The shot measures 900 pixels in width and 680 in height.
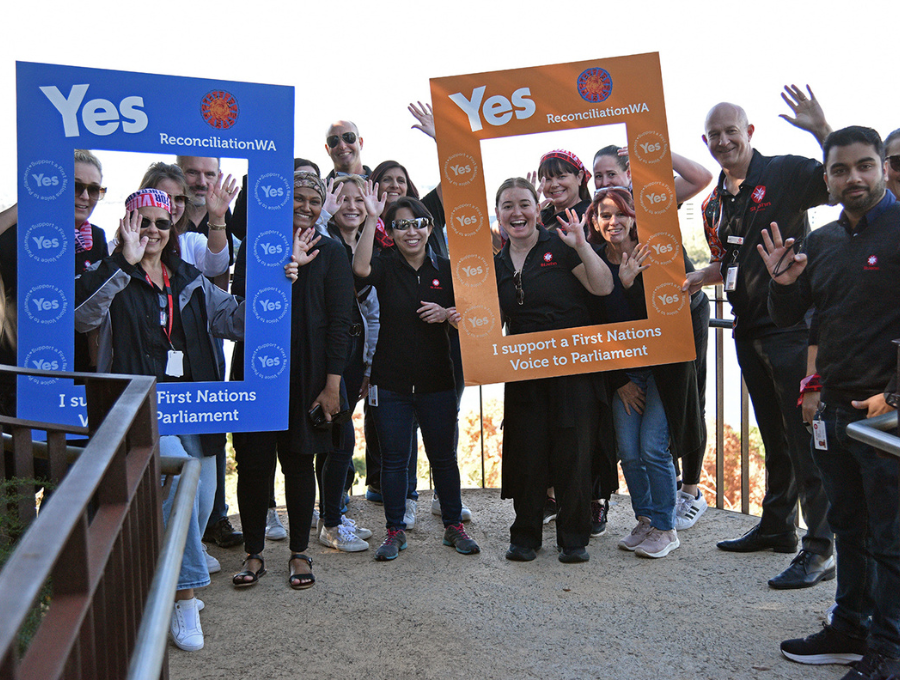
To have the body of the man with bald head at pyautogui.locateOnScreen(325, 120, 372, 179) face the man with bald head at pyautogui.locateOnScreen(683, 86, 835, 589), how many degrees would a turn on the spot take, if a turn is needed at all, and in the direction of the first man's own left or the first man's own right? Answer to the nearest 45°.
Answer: approximately 45° to the first man's own left

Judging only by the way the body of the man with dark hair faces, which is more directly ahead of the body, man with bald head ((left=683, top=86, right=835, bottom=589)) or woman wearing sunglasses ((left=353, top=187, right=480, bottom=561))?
the woman wearing sunglasses

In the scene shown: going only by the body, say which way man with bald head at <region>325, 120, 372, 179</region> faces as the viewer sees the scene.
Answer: toward the camera

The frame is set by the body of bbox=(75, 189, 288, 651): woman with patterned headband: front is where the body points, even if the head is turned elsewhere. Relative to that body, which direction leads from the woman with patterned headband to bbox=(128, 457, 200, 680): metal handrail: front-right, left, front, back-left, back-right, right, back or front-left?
front

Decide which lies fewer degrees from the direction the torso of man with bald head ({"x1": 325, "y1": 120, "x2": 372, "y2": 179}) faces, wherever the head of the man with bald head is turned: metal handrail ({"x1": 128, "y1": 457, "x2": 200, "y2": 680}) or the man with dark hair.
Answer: the metal handrail

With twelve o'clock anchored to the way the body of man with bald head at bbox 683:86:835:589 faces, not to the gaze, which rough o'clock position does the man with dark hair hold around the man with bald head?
The man with dark hair is roughly at 10 o'clock from the man with bald head.

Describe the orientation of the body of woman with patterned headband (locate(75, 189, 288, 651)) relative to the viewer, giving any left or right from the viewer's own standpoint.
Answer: facing the viewer

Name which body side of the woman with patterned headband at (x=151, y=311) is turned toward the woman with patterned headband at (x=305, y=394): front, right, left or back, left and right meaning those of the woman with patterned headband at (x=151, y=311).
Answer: left

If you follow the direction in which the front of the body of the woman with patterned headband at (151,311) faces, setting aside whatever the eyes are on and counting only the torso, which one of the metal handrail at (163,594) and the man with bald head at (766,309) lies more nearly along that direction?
the metal handrail

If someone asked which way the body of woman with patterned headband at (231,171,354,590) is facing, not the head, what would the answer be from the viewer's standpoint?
toward the camera

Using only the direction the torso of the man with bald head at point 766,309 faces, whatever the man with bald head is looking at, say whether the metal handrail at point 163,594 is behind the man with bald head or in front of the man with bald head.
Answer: in front
